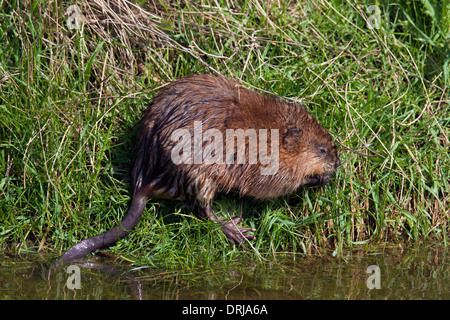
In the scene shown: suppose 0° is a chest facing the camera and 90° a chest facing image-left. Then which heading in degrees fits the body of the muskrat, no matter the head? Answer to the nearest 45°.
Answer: approximately 270°
